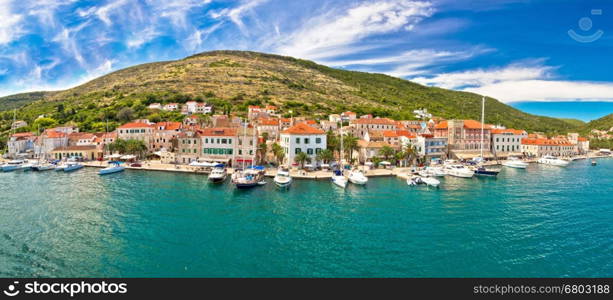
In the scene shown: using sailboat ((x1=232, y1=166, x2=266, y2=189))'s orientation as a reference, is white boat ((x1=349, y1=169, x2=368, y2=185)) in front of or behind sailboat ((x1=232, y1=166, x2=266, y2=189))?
behind

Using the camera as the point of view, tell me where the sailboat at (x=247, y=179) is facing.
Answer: facing the viewer and to the left of the viewer

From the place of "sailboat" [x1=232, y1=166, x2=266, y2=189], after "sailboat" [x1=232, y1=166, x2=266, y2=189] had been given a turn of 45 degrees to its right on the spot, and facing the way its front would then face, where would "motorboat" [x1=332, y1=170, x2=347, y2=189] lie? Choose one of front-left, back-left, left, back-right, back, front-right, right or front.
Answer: back
